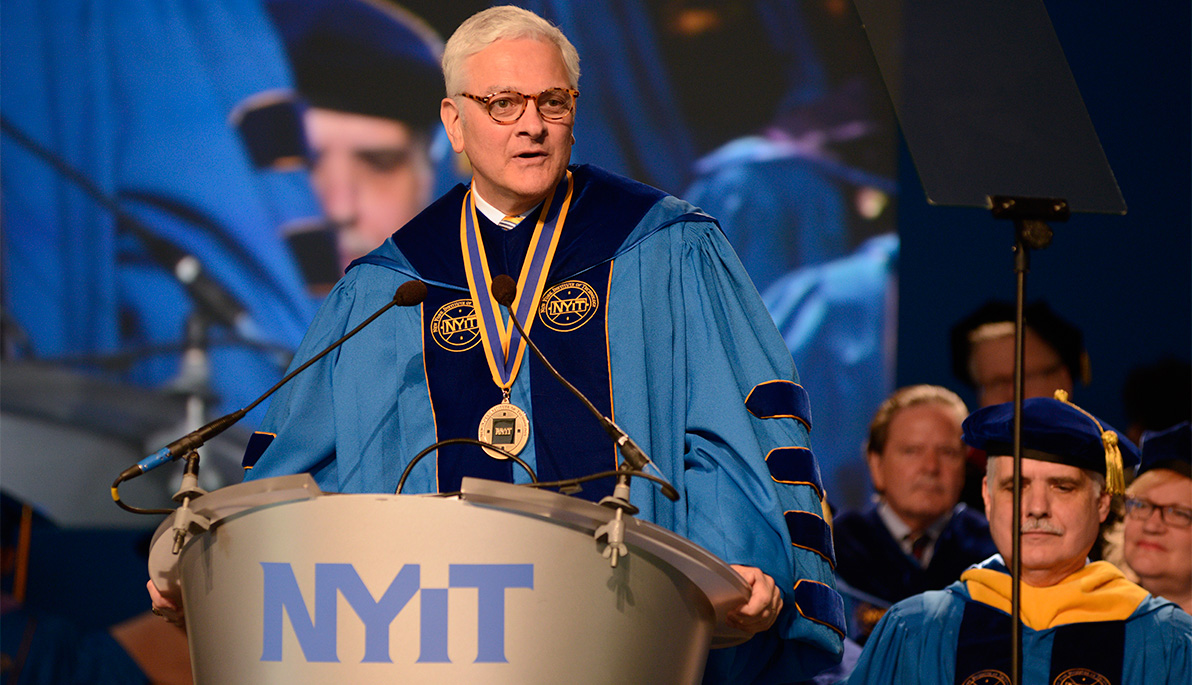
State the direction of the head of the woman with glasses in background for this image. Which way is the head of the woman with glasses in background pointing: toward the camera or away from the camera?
toward the camera

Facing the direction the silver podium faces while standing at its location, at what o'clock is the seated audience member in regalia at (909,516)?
The seated audience member in regalia is roughly at 7 o'clock from the silver podium.

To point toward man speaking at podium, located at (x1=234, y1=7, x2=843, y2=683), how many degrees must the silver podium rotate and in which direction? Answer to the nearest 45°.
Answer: approximately 180°

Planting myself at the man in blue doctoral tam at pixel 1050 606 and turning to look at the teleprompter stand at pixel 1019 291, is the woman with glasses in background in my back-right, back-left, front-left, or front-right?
back-left

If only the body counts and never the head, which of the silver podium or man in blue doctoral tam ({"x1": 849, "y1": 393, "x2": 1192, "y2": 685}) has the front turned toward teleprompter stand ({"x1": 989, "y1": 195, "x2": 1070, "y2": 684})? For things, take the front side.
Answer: the man in blue doctoral tam

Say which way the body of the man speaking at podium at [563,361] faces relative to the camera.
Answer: toward the camera

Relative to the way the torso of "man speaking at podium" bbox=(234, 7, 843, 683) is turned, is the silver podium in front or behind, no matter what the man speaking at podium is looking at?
in front

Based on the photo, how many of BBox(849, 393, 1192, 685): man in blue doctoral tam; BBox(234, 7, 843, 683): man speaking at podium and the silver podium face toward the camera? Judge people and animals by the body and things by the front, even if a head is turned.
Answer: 3

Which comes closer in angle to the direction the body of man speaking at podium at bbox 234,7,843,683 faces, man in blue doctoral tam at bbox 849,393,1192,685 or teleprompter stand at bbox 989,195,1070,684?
the teleprompter stand

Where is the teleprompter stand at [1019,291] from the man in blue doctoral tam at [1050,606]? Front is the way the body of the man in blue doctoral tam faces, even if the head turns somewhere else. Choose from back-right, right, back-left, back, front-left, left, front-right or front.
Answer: front

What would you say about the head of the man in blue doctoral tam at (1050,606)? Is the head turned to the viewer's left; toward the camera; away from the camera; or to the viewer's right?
toward the camera

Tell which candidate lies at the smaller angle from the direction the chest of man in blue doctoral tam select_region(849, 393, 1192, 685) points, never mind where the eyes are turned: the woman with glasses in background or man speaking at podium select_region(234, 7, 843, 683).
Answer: the man speaking at podium

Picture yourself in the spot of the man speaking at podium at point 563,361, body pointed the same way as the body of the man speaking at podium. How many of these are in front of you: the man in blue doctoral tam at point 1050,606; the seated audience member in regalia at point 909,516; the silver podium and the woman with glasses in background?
1

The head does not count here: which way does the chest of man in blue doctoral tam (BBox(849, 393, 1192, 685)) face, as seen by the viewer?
toward the camera

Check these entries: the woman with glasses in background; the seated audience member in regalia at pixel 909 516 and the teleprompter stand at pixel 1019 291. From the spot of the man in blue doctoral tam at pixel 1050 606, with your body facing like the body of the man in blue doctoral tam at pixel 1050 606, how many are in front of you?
1

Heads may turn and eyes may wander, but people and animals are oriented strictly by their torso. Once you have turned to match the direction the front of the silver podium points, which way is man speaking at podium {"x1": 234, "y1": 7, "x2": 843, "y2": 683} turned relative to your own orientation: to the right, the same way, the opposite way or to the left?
the same way
